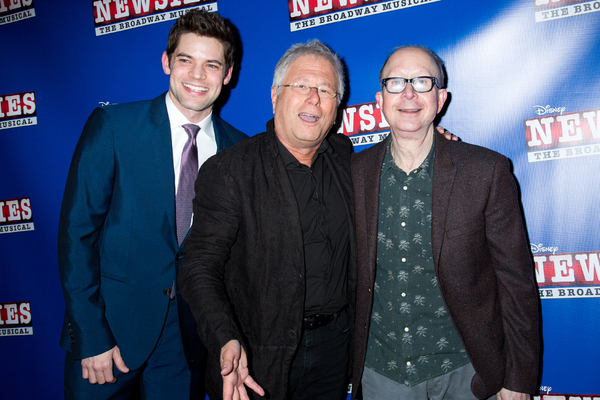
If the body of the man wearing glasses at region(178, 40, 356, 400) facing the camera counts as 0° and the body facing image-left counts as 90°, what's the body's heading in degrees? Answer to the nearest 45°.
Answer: approximately 315°

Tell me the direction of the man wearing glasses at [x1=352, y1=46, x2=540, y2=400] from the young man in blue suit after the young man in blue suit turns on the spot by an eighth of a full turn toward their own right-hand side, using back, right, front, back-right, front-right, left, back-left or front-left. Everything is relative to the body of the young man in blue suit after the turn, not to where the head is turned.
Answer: front-left

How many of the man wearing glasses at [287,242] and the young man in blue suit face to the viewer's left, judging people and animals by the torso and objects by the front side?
0

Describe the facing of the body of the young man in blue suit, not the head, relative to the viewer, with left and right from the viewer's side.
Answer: facing the viewer and to the right of the viewer
